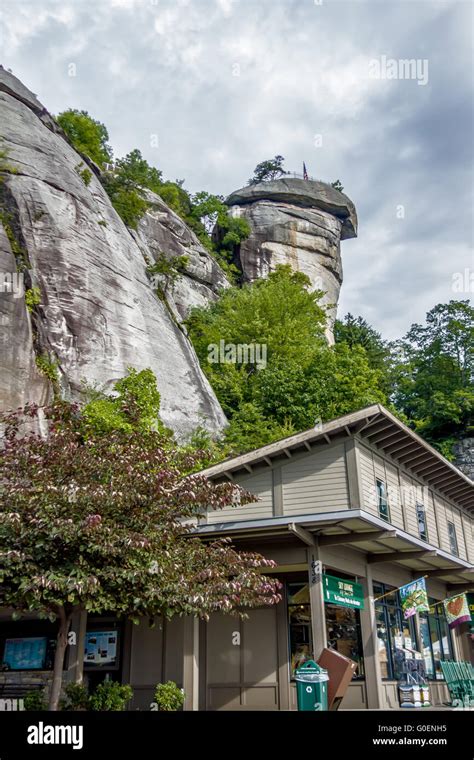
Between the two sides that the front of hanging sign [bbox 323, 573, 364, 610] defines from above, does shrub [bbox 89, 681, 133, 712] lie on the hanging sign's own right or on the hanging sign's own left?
on the hanging sign's own right

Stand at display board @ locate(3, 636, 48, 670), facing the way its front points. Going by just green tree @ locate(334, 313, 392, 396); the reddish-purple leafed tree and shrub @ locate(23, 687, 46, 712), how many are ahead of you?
2

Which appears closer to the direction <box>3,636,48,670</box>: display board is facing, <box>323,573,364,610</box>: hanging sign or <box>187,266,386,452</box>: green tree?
the hanging sign

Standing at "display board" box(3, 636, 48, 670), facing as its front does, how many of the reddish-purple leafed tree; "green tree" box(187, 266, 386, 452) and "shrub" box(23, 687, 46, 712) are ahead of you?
2

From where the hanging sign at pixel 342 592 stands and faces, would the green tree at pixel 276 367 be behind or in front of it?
behind

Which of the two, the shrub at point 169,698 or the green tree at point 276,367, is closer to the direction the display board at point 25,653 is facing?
the shrub

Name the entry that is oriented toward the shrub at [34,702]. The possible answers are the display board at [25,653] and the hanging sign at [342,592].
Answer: the display board

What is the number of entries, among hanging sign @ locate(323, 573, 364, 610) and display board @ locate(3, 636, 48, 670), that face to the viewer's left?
0

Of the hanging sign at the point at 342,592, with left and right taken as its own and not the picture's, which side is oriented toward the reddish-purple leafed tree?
right

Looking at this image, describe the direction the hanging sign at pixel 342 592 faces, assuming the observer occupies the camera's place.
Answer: facing the viewer and to the right of the viewer

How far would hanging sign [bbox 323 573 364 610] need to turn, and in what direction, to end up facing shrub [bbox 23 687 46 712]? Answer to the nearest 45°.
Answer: approximately 135° to its right

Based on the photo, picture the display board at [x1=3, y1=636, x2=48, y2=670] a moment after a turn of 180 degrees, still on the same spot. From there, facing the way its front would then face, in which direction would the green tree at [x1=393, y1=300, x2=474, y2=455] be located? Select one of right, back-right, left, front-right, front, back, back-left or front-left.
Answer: front-right

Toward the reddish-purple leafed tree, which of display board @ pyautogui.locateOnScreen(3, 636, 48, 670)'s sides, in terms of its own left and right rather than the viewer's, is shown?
front

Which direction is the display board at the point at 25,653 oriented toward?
toward the camera

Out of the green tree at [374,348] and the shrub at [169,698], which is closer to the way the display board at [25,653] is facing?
the shrub
